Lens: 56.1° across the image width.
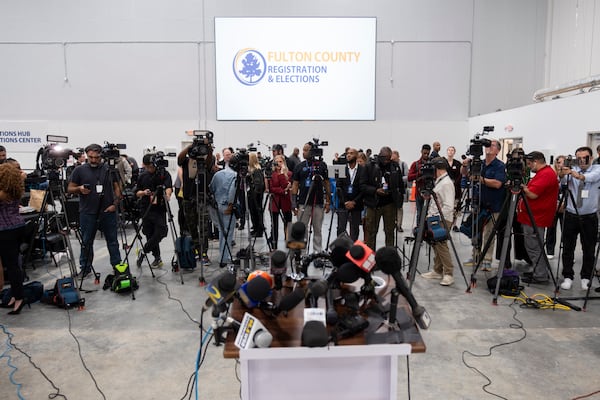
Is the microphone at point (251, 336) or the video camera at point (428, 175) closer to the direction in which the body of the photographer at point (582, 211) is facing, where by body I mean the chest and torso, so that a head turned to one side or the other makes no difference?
the microphone

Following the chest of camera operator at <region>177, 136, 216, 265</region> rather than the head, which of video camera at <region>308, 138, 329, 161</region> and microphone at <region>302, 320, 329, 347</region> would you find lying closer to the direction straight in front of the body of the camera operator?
the microphone

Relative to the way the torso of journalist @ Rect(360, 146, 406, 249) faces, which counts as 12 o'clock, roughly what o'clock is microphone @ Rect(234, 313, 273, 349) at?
The microphone is roughly at 12 o'clock from the journalist.

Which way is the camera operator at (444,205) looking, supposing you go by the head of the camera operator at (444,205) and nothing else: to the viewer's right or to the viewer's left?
to the viewer's left

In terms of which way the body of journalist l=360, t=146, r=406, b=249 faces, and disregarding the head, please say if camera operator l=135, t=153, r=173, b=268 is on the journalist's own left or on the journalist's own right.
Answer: on the journalist's own right

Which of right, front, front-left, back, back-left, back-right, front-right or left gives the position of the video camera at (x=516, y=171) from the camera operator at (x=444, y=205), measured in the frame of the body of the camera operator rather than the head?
back-left

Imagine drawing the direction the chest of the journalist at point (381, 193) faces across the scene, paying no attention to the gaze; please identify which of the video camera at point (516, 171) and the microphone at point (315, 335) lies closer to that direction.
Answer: the microphone
